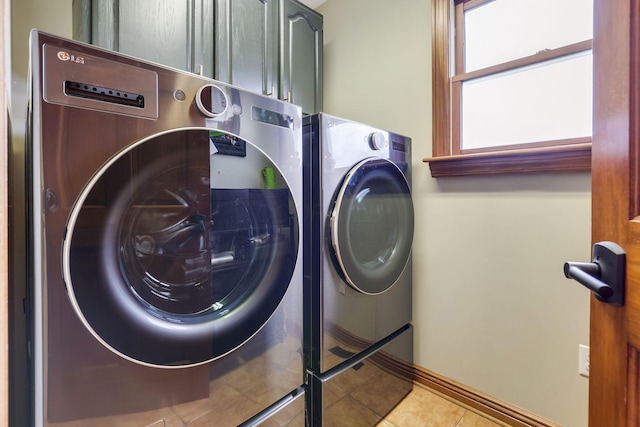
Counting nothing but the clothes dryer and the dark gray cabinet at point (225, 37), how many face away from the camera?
0

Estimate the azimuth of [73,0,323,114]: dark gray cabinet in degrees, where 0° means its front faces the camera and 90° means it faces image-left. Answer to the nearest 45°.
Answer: approximately 315°

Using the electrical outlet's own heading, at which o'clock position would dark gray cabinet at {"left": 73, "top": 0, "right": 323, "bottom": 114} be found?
The dark gray cabinet is roughly at 2 o'clock from the electrical outlet.

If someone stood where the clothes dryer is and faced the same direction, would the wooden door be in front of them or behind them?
in front

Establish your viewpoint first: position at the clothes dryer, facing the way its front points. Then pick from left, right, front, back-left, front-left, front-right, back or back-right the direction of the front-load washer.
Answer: right

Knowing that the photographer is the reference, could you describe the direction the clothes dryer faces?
facing the viewer and to the right of the viewer
